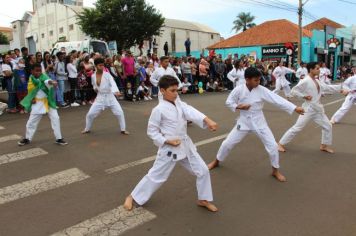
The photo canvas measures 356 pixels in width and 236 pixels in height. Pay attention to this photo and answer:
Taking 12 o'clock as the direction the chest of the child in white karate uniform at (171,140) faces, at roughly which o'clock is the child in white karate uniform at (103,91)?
the child in white karate uniform at (103,91) is roughly at 7 o'clock from the child in white karate uniform at (171,140).

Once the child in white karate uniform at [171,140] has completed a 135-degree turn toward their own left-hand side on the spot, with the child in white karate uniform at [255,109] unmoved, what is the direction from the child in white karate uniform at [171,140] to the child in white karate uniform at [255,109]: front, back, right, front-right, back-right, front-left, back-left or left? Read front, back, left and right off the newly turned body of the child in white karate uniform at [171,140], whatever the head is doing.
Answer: front-right

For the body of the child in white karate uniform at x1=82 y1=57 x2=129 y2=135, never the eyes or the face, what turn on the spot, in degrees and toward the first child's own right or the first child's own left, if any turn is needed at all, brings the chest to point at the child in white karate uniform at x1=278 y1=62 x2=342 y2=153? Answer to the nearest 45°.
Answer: approximately 45° to the first child's own left

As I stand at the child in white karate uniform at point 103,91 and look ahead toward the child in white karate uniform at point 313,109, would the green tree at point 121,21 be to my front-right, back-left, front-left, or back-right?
back-left

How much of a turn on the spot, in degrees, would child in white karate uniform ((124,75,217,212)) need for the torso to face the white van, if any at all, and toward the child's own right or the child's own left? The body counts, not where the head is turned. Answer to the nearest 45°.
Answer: approximately 135° to the child's own left

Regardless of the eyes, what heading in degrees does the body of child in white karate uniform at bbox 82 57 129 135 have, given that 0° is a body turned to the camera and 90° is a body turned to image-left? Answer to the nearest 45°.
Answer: approximately 0°

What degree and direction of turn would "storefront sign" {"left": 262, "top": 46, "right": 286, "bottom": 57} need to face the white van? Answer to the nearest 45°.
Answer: approximately 45° to its right

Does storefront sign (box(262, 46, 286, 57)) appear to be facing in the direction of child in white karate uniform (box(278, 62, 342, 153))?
yes

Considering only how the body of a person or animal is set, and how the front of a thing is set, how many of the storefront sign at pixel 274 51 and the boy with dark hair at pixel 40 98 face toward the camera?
2
